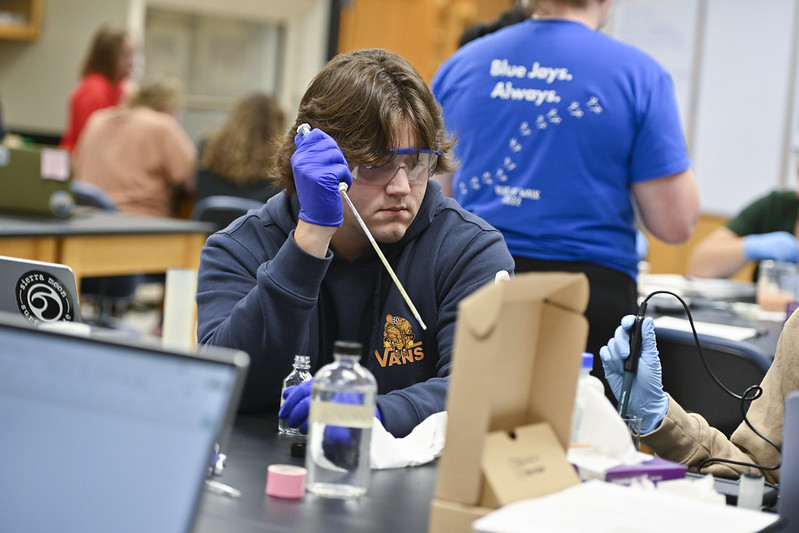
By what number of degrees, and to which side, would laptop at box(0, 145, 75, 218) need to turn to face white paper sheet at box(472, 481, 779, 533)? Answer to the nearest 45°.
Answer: approximately 180°

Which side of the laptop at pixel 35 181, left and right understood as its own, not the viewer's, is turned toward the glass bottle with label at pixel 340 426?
back

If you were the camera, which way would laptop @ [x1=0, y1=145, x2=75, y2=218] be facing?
facing away from the viewer

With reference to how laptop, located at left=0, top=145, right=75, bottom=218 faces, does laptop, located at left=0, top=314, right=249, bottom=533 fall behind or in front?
behind

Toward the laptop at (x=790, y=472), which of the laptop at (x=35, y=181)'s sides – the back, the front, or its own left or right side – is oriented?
back

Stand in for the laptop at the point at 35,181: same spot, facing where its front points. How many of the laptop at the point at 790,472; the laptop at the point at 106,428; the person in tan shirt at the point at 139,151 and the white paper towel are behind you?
3

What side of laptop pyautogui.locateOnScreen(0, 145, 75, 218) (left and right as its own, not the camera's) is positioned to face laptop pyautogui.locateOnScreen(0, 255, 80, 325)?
back

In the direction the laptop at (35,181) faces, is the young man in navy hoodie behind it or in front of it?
behind

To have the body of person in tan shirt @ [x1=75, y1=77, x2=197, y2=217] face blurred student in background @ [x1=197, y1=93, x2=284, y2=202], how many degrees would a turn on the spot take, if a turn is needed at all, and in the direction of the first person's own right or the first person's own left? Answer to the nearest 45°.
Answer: approximately 90° to the first person's own right

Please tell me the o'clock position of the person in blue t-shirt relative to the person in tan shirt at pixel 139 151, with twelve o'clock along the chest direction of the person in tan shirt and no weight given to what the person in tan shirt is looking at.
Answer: The person in blue t-shirt is roughly at 4 o'clock from the person in tan shirt.

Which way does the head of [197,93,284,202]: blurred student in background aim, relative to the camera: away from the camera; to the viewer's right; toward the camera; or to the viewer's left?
away from the camera

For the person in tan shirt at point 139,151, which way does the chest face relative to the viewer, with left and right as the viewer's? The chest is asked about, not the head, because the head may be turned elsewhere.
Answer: facing away from the viewer and to the right of the viewer

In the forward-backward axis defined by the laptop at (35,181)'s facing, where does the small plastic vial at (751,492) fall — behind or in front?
behind
